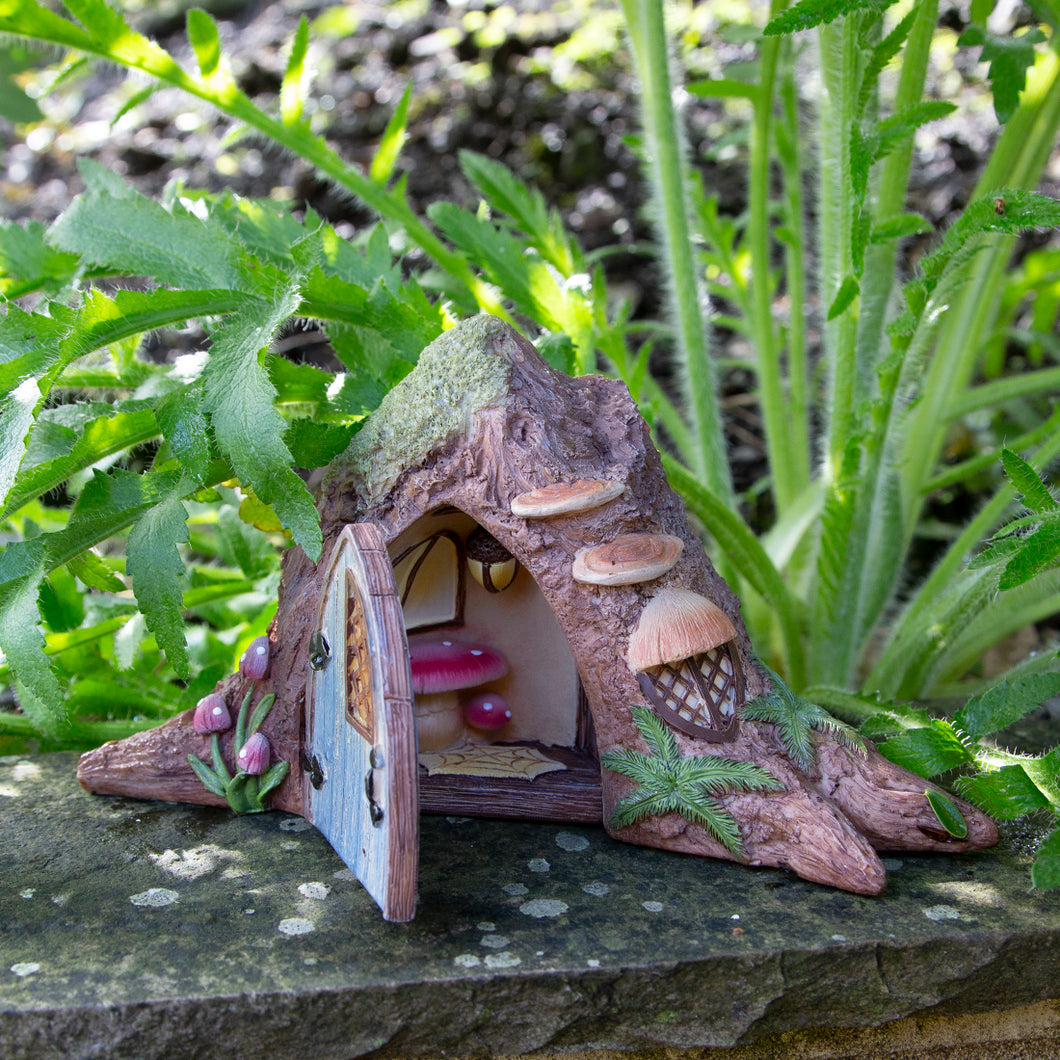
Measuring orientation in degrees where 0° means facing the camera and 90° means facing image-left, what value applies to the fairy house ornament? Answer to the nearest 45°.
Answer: approximately 0°

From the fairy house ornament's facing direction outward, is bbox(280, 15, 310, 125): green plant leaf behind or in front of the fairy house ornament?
behind

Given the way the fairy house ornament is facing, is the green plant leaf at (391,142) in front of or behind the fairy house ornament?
behind

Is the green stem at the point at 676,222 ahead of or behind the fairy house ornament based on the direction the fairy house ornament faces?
behind

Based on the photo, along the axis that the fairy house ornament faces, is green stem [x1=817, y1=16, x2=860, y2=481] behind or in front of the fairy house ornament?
behind

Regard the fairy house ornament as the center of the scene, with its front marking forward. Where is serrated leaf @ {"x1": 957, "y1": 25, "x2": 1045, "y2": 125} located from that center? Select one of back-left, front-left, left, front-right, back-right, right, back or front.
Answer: back-left
